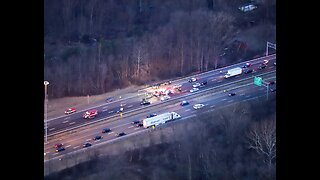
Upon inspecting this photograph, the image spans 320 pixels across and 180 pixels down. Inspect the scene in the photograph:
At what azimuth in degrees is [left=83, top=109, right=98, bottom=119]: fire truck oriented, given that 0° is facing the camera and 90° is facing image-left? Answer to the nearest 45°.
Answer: approximately 45°

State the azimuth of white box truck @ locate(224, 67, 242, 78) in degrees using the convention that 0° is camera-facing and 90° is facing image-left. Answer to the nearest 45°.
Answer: approximately 45°

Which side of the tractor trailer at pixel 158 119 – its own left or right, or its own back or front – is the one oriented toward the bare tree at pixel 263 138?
right

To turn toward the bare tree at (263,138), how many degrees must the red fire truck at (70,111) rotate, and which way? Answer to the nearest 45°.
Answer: approximately 90° to its left
